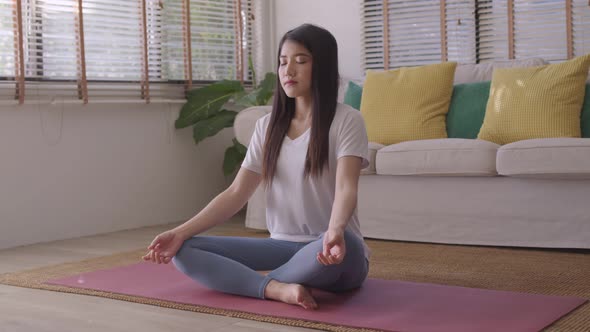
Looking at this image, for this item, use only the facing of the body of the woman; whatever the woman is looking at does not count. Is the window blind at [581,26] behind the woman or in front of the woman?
behind

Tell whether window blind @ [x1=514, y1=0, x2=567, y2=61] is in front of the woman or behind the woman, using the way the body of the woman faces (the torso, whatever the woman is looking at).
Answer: behind

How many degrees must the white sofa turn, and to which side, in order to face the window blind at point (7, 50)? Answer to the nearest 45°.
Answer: approximately 90° to its right

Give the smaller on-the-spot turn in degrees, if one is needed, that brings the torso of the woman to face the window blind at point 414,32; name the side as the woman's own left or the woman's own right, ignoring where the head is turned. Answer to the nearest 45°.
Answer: approximately 135° to the woman's own right

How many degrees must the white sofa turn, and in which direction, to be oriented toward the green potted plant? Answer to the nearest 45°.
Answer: approximately 135° to its right

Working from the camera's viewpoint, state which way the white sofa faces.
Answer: facing the viewer

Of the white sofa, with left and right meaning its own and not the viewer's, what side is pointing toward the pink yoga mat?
front

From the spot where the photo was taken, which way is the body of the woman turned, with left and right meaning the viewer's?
facing the viewer and to the left of the viewer

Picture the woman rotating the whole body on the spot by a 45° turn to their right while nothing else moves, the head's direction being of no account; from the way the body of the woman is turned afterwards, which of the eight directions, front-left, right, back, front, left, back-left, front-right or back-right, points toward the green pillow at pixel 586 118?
back-right

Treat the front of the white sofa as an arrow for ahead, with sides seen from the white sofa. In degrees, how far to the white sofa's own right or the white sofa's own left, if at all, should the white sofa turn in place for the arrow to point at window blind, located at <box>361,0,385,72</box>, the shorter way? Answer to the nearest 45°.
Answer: approximately 180°

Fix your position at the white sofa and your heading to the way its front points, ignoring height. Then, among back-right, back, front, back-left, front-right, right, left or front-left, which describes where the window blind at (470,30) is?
back

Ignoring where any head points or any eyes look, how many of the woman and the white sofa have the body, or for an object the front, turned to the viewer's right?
0

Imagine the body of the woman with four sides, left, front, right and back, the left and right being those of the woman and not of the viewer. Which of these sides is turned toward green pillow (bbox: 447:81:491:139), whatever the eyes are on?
back
